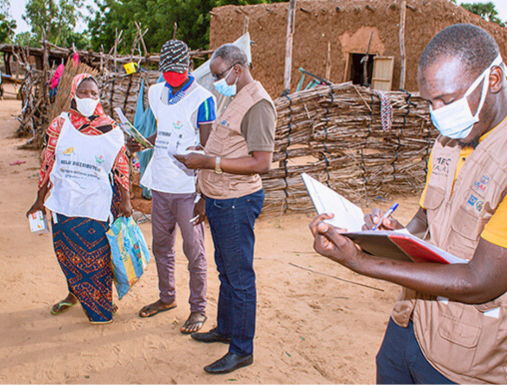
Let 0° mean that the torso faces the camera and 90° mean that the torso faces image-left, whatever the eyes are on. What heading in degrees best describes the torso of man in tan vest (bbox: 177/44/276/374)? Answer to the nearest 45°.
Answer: approximately 90°

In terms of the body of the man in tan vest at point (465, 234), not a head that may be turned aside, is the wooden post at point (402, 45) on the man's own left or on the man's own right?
on the man's own right

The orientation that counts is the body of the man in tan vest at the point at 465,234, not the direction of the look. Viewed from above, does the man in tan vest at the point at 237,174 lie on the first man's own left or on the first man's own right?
on the first man's own right

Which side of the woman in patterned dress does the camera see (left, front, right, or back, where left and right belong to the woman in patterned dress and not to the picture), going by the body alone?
front

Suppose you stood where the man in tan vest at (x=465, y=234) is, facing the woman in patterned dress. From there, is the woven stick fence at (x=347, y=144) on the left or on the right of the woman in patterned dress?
right

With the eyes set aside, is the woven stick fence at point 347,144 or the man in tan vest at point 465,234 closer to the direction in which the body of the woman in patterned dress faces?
the man in tan vest

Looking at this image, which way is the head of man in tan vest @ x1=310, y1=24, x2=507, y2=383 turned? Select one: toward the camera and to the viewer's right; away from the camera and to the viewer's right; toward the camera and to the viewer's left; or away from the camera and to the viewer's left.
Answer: toward the camera and to the viewer's left

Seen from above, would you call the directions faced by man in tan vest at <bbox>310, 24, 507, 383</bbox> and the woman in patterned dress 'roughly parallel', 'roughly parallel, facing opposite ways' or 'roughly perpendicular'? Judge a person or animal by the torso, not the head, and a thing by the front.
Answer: roughly perpendicular

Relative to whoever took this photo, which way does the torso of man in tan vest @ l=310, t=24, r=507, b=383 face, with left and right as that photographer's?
facing the viewer and to the left of the viewer

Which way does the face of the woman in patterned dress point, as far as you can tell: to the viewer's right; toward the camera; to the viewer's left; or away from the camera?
toward the camera

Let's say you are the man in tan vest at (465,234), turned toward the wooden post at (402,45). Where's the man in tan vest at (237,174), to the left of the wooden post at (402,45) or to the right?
left

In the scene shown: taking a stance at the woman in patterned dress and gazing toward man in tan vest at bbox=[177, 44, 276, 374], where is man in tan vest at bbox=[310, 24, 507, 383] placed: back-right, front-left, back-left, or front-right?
front-right

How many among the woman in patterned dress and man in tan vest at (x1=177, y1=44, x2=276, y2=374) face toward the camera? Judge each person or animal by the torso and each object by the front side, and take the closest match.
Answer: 1

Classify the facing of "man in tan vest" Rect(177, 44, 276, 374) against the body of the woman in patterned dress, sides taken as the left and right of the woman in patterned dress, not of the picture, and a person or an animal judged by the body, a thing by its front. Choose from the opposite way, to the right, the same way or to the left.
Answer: to the right

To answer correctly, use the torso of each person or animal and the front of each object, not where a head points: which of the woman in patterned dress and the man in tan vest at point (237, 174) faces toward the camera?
the woman in patterned dress

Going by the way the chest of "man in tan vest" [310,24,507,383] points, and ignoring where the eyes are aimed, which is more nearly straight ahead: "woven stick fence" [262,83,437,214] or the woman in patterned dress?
the woman in patterned dress
